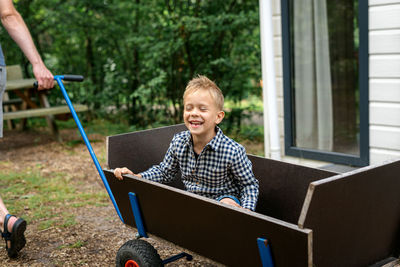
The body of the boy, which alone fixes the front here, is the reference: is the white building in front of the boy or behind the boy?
behind

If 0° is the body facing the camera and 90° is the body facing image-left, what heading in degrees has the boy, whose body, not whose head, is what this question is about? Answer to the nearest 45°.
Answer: approximately 45°

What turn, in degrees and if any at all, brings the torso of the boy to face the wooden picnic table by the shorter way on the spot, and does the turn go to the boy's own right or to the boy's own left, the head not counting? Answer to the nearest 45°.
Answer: approximately 90° to the boy's own right
